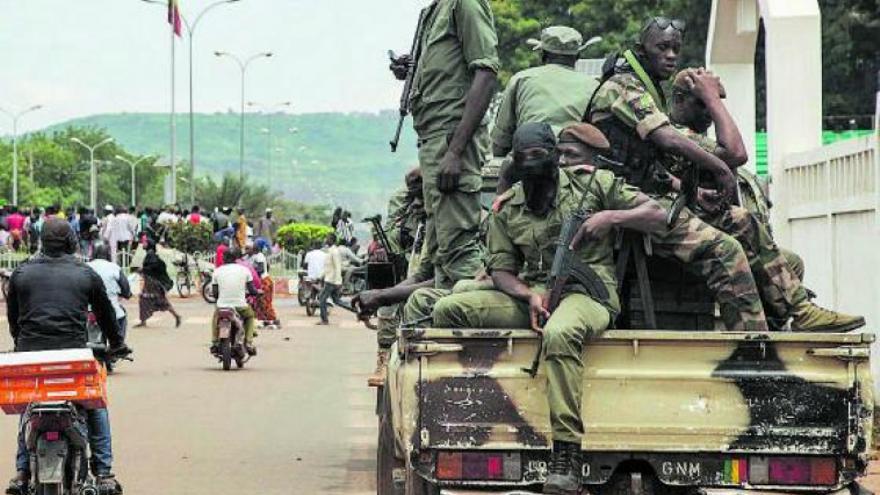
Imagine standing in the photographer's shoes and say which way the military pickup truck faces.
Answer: facing away from the viewer

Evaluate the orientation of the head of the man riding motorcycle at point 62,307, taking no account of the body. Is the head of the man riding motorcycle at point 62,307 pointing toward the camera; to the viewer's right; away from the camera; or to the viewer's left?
away from the camera

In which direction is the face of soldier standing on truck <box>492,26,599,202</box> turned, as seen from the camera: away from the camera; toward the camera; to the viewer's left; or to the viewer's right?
away from the camera

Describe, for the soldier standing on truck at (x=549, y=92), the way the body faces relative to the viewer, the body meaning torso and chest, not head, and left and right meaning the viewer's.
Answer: facing away from the viewer

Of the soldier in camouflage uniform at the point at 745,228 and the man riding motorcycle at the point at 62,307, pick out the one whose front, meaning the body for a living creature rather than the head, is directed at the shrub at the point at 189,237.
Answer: the man riding motorcycle
